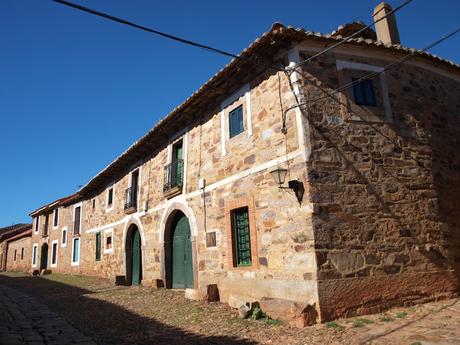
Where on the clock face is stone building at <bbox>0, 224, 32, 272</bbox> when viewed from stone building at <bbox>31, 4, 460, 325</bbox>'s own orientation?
stone building at <bbox>0, 224, 32, 272</bbox> is roughly at 3 o'clock from stone building at <bbox>31, 4, 460, 325</bbox>.

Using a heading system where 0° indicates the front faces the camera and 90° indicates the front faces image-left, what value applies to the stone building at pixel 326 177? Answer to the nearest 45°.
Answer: approximately 45°
